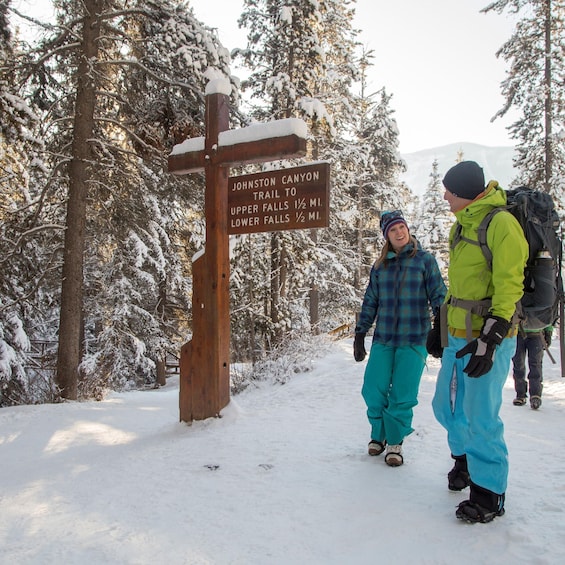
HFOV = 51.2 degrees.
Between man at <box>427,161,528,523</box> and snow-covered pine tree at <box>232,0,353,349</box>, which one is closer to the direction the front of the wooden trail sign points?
the man

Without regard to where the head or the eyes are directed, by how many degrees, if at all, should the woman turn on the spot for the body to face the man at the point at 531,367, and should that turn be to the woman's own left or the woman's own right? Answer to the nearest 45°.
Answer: approximately 135° to the woman's own left

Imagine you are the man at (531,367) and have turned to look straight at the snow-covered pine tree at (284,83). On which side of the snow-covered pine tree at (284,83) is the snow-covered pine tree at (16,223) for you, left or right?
left

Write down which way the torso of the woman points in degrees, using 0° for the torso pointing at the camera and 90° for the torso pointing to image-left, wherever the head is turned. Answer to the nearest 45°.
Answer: approximately 0°

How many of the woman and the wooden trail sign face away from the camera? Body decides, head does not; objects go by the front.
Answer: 0

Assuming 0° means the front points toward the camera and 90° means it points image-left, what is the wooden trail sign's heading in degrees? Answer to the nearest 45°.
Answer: approximately 45°

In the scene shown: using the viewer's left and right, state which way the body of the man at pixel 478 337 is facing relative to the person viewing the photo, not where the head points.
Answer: facing the viewer and to the left of the viewer

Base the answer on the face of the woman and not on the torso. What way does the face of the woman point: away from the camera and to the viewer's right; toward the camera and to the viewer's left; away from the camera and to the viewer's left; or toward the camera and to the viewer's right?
toward the camera and to the viewer's right

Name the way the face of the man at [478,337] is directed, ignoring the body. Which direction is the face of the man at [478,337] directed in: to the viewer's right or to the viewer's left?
to the viewer's left

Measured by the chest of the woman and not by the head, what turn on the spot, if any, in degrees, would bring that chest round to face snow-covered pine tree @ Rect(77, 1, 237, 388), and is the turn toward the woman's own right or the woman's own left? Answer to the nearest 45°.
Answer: approximately 135° to the woman's own right

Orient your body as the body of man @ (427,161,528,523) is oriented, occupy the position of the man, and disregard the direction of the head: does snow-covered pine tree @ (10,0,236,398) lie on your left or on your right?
on your right

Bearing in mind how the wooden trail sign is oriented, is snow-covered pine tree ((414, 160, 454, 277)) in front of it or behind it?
behind

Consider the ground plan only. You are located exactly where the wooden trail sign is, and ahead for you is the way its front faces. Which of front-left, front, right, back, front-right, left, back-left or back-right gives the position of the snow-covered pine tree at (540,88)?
back

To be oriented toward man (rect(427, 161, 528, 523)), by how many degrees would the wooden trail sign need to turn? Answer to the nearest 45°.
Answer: approximately 90° to its left

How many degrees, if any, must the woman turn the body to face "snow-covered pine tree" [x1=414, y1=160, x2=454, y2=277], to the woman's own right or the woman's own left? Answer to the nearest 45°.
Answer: approximately 180°

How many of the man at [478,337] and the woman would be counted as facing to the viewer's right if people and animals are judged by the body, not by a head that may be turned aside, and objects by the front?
0
